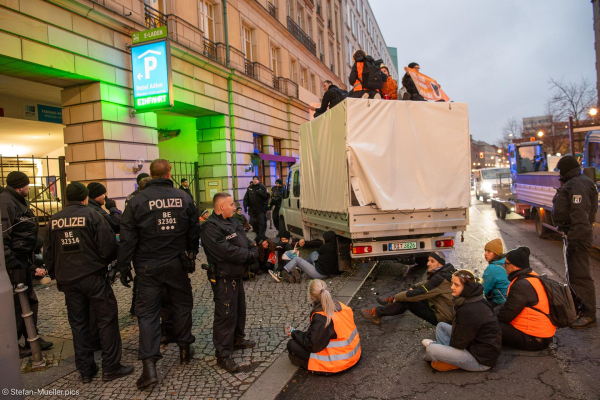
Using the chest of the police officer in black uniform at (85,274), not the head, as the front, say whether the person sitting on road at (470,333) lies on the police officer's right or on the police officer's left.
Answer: on the police officer's right

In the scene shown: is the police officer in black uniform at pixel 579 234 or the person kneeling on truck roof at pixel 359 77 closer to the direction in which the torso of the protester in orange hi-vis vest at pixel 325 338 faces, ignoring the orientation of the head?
the person kneeling on truck roof

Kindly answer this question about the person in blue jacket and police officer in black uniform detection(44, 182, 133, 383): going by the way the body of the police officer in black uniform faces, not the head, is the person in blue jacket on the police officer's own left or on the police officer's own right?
on the police officer's own right

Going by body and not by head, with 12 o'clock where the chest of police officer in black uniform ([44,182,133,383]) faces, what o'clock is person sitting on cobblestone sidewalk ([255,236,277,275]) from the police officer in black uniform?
The person sitting on cobblestone sidewalk is roughly at 12 o'clock from the police officer in black uniform.

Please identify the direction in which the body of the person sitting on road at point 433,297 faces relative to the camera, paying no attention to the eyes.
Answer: to the viewer's left

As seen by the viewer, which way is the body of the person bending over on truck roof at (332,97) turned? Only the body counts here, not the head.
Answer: to the viewer's left

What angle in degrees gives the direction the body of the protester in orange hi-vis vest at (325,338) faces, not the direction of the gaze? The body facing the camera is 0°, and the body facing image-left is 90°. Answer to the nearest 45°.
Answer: approximately 135°

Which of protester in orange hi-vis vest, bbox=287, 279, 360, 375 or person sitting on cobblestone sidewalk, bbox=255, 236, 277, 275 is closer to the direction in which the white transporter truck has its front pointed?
the person sitting on cobblestone sidewalk

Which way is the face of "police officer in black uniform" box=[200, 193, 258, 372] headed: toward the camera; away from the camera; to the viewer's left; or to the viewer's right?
to the viewer's right

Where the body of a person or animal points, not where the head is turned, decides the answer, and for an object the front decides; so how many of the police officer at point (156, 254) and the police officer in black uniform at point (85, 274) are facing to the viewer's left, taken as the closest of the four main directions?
0

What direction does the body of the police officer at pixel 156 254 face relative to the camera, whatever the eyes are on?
away from the camera
